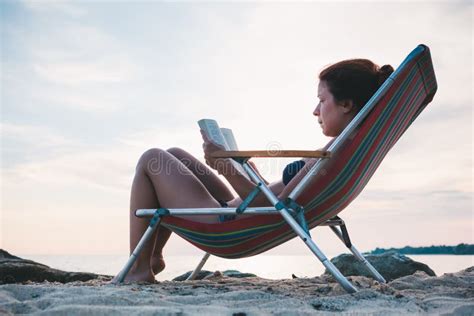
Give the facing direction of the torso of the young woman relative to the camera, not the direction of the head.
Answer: to the viewer's left

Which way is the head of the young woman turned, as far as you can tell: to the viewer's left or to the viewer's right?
to the viewer's left
